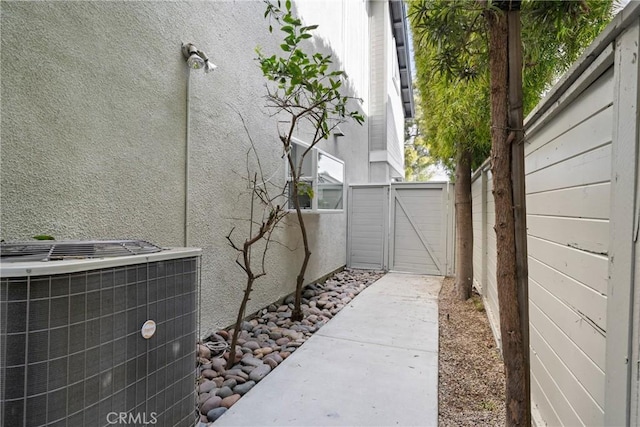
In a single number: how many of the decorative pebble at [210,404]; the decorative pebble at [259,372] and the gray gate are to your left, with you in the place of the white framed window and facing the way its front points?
1

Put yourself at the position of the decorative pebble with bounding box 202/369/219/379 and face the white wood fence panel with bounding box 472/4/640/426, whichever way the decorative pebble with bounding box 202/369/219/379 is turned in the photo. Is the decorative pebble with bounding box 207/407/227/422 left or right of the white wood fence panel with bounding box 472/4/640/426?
right

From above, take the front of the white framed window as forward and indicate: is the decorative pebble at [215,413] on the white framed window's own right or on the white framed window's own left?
on the white framed window's own right

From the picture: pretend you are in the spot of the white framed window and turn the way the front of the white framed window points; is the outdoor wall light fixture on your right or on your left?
on your right

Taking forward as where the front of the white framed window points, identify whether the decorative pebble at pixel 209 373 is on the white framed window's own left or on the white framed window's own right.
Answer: on the white framed window's own right

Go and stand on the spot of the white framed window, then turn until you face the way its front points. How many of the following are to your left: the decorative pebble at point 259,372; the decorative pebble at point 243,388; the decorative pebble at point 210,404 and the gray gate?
1

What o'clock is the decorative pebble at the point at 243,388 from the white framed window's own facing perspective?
The decorative pebble is roughly at 2 o'clock from the white framed window.

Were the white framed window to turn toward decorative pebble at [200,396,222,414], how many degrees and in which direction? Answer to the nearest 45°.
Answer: approximately 45° to its right

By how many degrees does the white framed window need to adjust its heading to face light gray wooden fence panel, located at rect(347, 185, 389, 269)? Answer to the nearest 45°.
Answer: approximately 90° to its left

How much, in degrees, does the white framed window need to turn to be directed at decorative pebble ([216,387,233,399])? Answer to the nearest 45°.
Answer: approximately 45° to its right

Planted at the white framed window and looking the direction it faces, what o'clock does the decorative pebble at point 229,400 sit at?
The decorative pebble is roughly at 2 o'clock from the white framed window.
